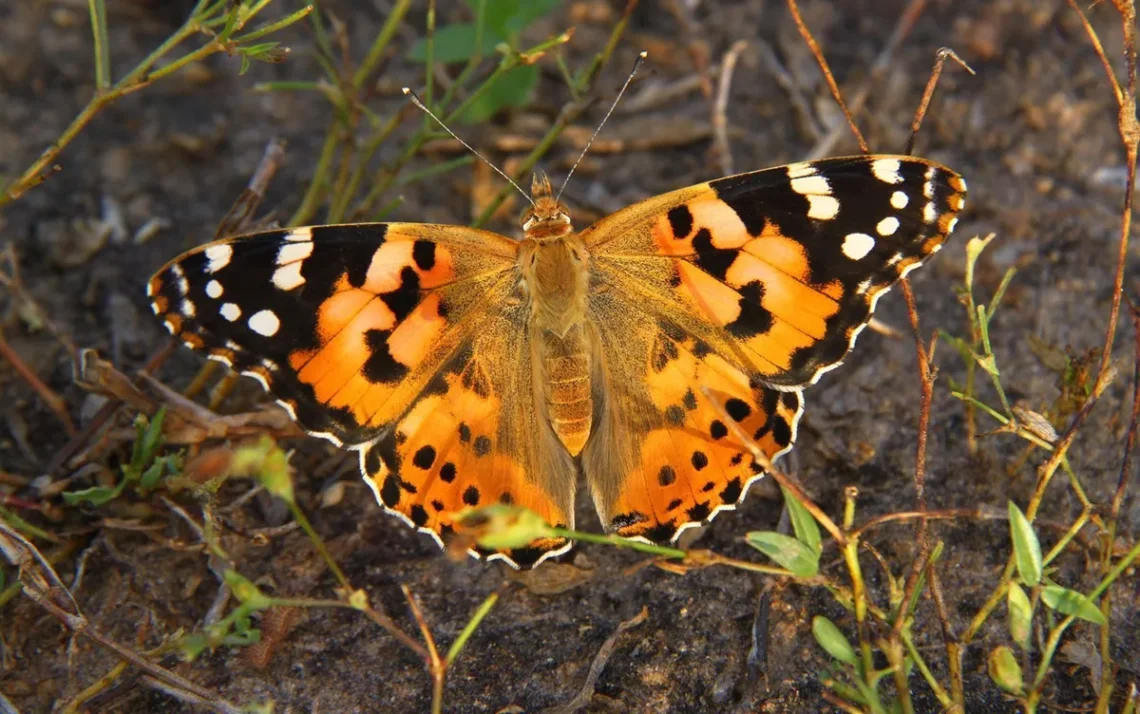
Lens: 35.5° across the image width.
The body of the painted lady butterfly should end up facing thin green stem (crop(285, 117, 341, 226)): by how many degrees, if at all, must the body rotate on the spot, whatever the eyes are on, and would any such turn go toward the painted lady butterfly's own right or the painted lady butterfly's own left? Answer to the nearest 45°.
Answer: approximately 45° to the painted lady butterfly's own left

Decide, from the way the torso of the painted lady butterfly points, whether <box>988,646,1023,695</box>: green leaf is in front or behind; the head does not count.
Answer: behind

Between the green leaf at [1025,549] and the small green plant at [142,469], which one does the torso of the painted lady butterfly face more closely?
the small green plant

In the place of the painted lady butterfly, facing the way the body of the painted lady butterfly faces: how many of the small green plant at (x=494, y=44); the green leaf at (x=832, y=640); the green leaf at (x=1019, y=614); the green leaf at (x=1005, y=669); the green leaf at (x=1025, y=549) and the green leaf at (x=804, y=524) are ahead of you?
1

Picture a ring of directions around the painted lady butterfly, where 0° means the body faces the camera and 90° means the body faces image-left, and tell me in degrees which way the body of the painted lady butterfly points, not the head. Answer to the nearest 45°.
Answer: approximately 180°

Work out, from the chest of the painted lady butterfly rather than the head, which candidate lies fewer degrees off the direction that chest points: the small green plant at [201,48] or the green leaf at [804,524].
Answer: the small green plant

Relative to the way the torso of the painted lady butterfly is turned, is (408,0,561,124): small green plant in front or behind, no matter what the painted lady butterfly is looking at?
in front

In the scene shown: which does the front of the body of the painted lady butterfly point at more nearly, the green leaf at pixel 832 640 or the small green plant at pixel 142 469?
the small green plant

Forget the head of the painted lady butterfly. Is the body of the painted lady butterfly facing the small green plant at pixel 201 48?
no

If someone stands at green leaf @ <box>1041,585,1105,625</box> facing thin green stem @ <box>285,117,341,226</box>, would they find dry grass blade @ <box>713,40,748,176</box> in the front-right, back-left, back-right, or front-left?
front-right

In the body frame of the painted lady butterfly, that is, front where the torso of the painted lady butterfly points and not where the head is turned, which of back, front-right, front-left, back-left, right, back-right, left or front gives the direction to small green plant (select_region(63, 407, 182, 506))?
left

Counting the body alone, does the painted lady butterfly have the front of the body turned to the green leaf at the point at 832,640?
no

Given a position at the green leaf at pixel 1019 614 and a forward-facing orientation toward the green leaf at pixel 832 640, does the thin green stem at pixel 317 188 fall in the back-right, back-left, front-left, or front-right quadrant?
front-right

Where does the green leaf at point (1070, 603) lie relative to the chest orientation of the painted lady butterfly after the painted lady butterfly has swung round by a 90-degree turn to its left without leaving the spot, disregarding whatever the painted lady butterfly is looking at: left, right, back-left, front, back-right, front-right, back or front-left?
back-left
